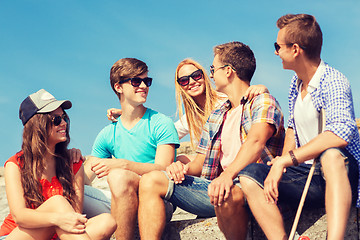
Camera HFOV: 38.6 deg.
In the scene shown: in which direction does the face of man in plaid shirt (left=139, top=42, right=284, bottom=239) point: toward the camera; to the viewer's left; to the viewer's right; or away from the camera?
to the viewer's left

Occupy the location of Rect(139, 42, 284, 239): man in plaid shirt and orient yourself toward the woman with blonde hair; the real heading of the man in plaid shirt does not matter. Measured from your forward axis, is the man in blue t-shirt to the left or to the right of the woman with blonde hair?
left

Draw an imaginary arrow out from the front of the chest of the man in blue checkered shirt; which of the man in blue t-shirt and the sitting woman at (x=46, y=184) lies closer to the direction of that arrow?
the sitting woman

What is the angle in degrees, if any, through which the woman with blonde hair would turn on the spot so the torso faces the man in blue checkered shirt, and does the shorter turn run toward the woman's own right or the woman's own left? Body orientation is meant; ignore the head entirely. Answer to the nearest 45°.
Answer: approximately 45° to the woman's own left

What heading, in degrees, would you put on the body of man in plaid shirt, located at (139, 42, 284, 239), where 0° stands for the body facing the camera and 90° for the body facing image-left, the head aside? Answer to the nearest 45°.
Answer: approximately 45°

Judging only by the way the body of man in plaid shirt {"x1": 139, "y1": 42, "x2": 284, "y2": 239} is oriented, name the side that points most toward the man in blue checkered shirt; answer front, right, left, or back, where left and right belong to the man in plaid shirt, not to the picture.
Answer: left

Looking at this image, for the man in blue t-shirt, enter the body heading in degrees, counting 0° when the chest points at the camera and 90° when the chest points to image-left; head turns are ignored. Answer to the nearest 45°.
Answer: approximately 0°

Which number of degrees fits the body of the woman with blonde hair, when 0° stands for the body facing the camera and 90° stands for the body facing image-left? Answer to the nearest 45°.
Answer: approximately 0°

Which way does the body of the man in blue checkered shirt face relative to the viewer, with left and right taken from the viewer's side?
facing the viewer and to the left of the viewer

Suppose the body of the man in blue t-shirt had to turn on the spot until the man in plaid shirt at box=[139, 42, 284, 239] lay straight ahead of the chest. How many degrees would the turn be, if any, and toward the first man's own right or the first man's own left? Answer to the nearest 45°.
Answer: approximately 45° to the first man's own left

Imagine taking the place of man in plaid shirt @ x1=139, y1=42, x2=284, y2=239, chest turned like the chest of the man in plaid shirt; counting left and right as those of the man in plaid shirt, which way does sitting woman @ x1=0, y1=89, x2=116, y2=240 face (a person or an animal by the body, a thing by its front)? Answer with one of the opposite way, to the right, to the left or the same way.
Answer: to the left

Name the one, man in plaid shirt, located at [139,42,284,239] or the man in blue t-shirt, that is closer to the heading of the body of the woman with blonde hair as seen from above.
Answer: the man in plaid shirt

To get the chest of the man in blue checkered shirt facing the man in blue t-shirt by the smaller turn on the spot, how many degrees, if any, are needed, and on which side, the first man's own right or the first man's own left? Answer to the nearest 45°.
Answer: approximately 90° to the first man's own right

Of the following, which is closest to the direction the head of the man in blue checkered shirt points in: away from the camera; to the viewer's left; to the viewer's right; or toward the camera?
to the viewer's left

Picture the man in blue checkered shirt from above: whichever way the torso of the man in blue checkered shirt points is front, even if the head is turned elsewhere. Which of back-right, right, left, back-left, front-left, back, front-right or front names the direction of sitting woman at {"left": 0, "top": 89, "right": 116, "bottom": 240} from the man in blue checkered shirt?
front-right

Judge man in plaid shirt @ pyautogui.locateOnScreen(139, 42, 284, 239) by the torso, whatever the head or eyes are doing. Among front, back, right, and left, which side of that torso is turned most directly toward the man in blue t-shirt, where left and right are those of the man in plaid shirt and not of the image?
right
